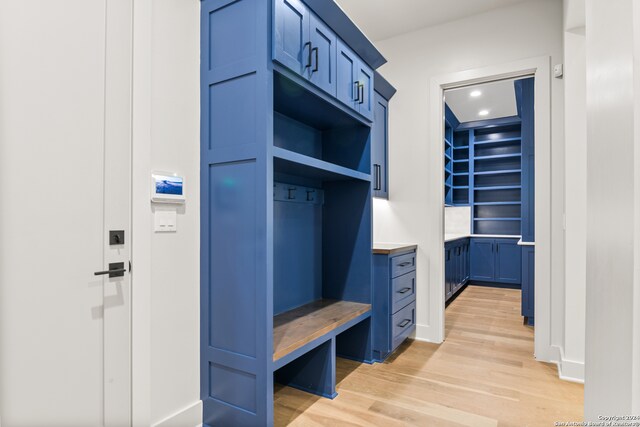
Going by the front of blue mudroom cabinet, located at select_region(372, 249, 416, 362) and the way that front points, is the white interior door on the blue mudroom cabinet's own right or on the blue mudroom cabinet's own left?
on the blue mudroom cabinet's own right

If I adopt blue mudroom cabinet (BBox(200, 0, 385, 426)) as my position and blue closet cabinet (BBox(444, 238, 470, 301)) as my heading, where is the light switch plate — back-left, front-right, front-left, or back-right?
back-left

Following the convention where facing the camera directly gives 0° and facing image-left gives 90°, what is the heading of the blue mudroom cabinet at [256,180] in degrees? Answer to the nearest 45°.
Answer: approximately 315°

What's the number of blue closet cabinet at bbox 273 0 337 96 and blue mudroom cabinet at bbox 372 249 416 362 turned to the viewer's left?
0

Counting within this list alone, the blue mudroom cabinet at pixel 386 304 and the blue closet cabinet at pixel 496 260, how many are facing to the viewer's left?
0

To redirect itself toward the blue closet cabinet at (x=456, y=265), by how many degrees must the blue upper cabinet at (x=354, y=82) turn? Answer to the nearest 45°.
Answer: approximately 90° to its left

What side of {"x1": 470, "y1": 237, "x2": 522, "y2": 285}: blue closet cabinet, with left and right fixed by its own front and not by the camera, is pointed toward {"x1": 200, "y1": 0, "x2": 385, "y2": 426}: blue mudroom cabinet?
front

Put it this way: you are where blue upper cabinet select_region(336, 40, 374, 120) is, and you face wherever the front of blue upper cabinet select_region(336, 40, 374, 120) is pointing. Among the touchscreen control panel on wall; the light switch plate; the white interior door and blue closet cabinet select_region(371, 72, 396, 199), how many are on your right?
3

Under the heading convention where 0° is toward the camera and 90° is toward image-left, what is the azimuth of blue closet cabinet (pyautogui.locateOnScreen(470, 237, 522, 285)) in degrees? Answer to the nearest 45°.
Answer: approximately 0°

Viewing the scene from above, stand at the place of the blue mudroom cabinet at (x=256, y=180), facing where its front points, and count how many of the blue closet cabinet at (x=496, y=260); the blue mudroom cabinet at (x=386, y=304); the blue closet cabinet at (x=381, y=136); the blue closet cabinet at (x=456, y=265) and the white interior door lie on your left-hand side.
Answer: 4

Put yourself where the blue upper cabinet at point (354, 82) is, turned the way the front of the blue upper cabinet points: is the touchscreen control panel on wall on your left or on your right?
on your right

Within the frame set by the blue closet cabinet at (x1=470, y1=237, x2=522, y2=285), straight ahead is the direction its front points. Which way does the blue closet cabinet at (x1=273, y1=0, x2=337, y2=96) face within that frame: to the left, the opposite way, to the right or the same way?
to the left

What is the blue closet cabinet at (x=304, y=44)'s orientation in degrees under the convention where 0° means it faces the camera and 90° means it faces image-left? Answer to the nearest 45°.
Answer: approximately 315°

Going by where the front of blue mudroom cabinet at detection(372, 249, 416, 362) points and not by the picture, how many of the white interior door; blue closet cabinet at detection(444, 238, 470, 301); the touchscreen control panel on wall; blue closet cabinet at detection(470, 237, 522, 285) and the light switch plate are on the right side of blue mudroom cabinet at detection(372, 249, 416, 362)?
3
